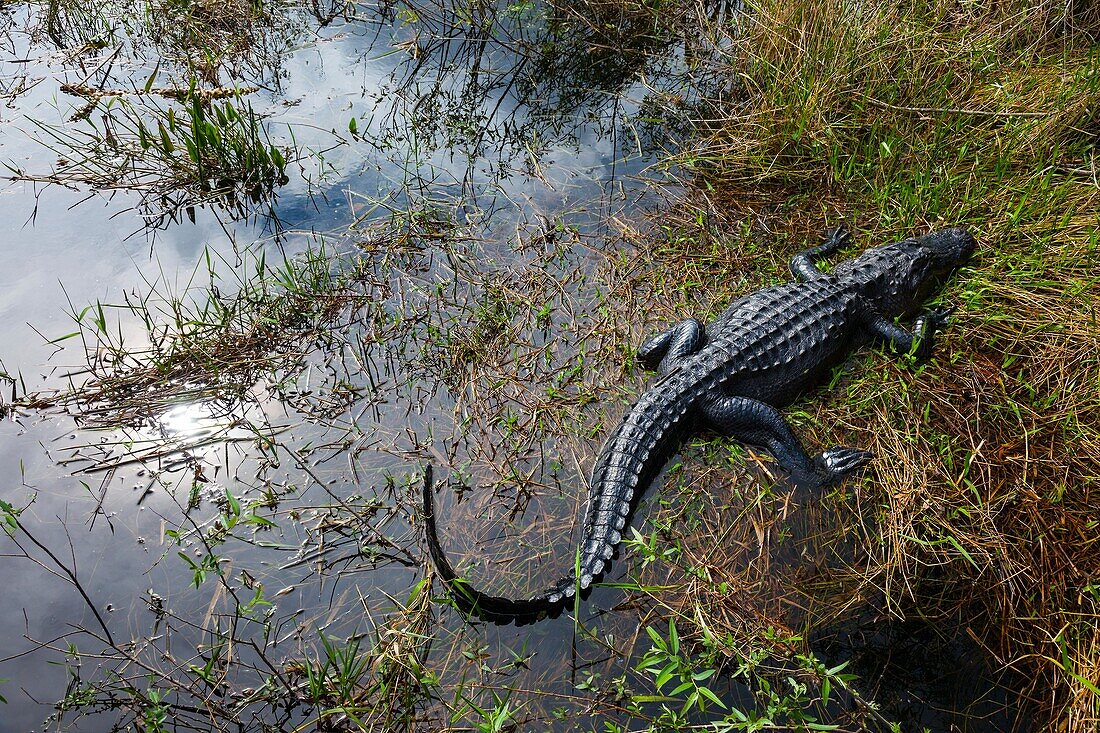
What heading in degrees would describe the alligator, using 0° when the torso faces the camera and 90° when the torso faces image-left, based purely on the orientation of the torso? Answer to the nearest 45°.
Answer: approximately 225°
